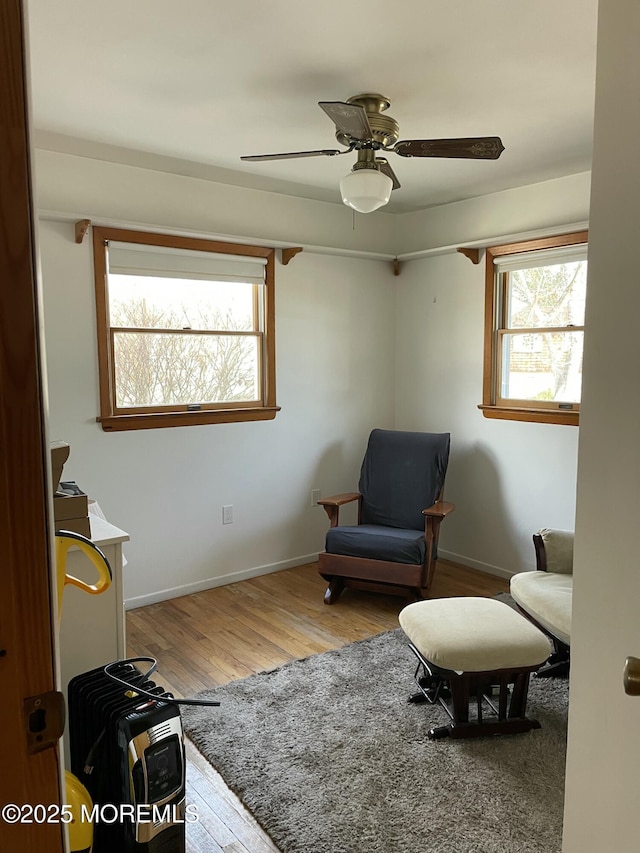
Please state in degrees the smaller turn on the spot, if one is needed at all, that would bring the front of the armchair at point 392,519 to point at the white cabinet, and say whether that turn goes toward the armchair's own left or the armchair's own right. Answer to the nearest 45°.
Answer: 0° — it already faces it

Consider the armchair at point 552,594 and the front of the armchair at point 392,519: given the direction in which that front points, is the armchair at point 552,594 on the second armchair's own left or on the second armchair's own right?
on the second armchair's own left

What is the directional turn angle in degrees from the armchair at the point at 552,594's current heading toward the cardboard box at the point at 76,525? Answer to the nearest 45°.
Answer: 0° — it already faces it

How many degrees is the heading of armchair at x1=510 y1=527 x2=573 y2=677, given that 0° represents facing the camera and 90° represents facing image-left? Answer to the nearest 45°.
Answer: approximately 45°

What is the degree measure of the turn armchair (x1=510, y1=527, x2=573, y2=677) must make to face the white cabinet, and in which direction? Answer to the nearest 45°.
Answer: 0° — it already faces it

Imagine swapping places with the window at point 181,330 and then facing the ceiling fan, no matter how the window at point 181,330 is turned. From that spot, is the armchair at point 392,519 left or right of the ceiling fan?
left

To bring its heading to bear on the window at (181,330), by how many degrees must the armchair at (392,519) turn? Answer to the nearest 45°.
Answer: approximately 45° to its right
